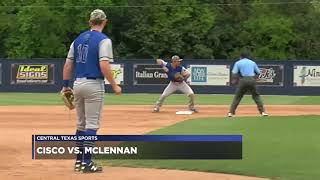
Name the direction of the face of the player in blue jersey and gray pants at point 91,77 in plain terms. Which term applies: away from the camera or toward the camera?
away from the camera

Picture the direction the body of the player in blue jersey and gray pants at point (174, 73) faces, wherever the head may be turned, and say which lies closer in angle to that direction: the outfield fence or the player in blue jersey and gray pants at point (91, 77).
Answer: the player in blue jersey and gray pants at point (91, 77)

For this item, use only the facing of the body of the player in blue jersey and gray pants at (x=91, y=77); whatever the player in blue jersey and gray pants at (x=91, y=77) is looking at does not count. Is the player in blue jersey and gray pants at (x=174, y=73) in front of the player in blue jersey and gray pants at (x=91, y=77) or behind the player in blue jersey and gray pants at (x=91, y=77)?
in front

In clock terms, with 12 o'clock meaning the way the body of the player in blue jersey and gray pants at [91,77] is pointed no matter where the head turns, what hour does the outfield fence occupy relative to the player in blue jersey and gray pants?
The outfield fence is roughly at 11 o'clock from the player in blue jersey and gray pants.

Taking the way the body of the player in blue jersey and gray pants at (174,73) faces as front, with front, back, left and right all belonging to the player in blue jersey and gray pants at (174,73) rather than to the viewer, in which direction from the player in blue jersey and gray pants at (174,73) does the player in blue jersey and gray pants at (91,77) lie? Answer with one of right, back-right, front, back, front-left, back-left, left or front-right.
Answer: front-right

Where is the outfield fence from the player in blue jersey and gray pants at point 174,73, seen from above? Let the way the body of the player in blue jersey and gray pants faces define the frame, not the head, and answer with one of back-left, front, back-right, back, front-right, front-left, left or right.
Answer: back-left

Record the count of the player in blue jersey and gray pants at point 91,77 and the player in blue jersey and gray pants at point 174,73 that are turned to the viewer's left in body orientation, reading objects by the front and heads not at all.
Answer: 0

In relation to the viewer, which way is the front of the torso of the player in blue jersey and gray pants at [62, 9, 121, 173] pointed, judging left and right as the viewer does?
facing away from the viewer and to the right of the viewer
